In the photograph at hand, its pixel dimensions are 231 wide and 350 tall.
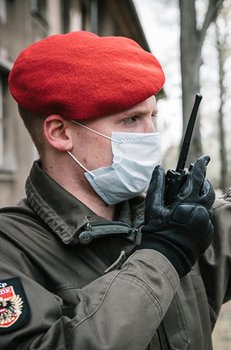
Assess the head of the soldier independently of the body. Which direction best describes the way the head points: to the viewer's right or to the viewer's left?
to the viewer's right

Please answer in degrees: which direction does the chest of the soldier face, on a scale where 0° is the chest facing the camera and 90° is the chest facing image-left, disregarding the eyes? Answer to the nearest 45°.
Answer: approximately 315°
